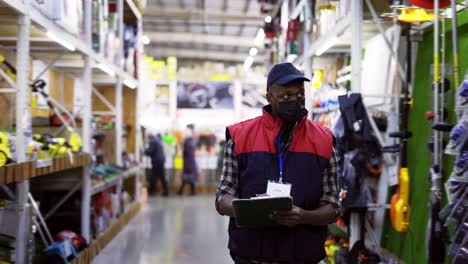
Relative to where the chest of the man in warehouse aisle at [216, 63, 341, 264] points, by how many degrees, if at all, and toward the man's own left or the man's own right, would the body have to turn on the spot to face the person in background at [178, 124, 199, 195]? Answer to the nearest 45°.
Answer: approximately 180°

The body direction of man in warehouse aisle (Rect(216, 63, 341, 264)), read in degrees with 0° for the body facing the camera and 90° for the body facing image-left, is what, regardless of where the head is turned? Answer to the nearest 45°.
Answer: approximately 0°

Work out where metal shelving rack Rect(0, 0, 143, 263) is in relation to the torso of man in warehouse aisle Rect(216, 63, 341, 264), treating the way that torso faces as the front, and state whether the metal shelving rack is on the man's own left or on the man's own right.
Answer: on the man's own right

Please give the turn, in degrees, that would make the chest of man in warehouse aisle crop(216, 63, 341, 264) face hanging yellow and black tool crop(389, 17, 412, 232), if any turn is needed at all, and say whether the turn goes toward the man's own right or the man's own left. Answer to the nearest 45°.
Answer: approximately 135° to the man's own left
